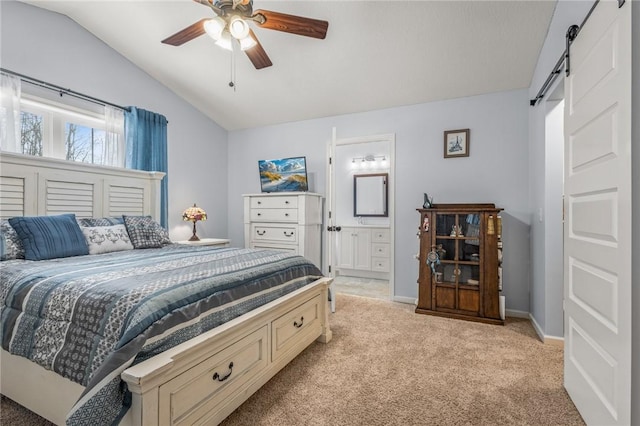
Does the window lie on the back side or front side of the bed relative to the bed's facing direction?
on the back side

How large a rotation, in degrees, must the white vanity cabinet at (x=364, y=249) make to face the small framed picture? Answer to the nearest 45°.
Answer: approximately 45° to its left

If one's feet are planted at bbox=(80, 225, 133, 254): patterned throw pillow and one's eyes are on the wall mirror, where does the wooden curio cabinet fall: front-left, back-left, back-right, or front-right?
front-right

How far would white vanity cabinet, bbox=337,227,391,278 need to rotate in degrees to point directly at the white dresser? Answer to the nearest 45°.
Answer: approximately 45° to its right

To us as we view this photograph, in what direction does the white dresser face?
facing the viewer and to the left of the viewer

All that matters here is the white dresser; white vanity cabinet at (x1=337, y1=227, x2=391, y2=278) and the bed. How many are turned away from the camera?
0

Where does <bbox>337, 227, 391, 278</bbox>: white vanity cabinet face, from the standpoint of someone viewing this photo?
facing the viewer

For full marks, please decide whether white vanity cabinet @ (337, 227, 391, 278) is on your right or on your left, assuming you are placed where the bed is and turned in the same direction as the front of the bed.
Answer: on your left

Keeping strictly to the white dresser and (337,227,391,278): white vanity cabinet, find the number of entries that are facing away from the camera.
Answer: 0

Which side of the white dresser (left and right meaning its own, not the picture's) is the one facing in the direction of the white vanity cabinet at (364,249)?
back

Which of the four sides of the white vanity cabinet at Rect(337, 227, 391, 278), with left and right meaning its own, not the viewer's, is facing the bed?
front

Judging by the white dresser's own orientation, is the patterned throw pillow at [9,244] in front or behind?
in front

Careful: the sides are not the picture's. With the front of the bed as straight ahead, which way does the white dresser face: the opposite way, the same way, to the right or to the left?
to the right

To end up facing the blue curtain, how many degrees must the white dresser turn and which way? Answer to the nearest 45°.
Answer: approximately 45° to its right

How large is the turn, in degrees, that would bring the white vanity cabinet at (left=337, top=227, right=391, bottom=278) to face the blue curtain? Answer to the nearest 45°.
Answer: approximately 45° to its right

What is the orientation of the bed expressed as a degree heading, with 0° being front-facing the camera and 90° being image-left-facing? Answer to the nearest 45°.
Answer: approximately 315°

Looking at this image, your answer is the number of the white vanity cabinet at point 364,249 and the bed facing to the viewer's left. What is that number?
0

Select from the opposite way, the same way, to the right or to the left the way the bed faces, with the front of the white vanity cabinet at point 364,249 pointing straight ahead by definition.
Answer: to the left
